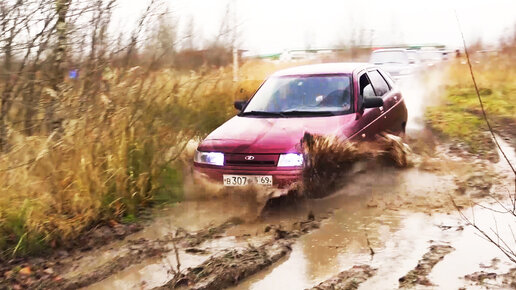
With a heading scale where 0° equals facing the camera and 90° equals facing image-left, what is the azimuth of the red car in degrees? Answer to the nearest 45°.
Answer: approximately 45°

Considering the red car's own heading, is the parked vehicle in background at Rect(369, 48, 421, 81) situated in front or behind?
behind

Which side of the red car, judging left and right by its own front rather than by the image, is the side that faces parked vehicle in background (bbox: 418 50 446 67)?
back
